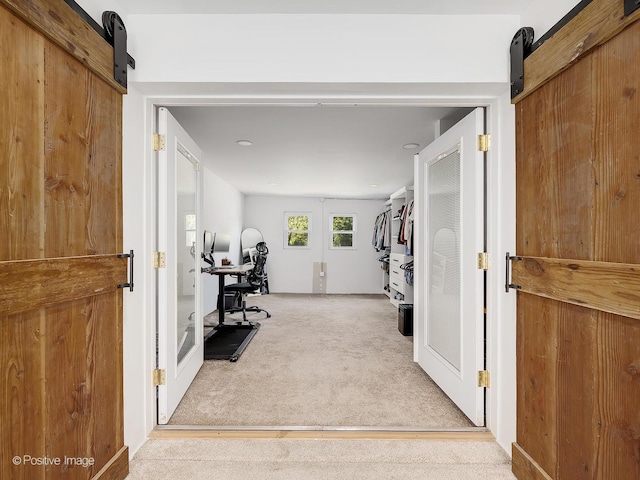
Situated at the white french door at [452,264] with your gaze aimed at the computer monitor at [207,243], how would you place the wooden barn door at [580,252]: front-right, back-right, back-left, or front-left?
back-left

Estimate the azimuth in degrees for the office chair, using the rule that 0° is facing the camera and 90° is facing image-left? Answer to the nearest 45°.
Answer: approximately 90°

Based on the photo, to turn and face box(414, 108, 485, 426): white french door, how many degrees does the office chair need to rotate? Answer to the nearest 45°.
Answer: approximately 135° to its left

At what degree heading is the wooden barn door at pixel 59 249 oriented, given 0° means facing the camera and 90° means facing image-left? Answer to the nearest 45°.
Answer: approximately 315°

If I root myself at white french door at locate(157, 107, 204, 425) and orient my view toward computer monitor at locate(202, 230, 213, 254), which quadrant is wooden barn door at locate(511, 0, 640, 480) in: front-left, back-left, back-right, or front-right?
back-right

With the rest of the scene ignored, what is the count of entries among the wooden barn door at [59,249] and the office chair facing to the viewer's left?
1

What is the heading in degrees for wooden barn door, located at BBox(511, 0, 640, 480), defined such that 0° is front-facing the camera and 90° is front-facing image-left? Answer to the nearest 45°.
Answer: approximately 45°
